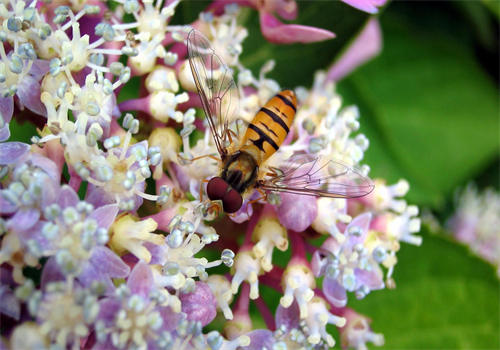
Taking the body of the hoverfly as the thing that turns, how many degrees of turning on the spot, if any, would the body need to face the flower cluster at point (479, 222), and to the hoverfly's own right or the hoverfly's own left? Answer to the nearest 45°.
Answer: approximately 180°

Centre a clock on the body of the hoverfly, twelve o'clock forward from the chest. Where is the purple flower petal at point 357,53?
The purple flower petal is roughly at 5 o'clock from the hoverfly.

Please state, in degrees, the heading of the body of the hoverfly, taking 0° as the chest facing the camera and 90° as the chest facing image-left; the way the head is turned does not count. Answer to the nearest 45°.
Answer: approximately 45°
